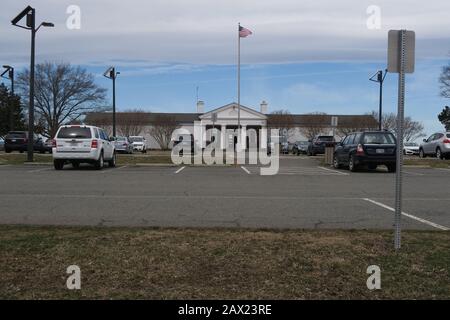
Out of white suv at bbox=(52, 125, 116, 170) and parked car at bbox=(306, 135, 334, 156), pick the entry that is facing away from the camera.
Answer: the white suv

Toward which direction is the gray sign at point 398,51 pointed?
away from the camera

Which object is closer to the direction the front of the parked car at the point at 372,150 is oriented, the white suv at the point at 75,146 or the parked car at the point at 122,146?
the parked car

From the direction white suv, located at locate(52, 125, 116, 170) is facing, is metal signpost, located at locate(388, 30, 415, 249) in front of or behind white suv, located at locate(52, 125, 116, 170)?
behind

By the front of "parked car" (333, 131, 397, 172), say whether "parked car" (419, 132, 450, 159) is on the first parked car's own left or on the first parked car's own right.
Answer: on the first parked car's own right

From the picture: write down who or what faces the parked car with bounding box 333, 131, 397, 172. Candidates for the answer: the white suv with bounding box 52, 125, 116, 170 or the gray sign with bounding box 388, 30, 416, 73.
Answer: the gray sign

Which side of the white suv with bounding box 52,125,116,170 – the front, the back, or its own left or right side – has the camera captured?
back

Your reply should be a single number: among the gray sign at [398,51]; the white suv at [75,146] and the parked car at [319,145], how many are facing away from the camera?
3

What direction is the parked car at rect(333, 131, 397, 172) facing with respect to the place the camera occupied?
facing away from the viewer and to the left of the viewer

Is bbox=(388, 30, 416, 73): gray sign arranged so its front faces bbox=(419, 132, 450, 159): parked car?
yes

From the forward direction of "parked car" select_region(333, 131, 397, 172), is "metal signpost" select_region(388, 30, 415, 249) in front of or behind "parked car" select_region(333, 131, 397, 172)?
behind
